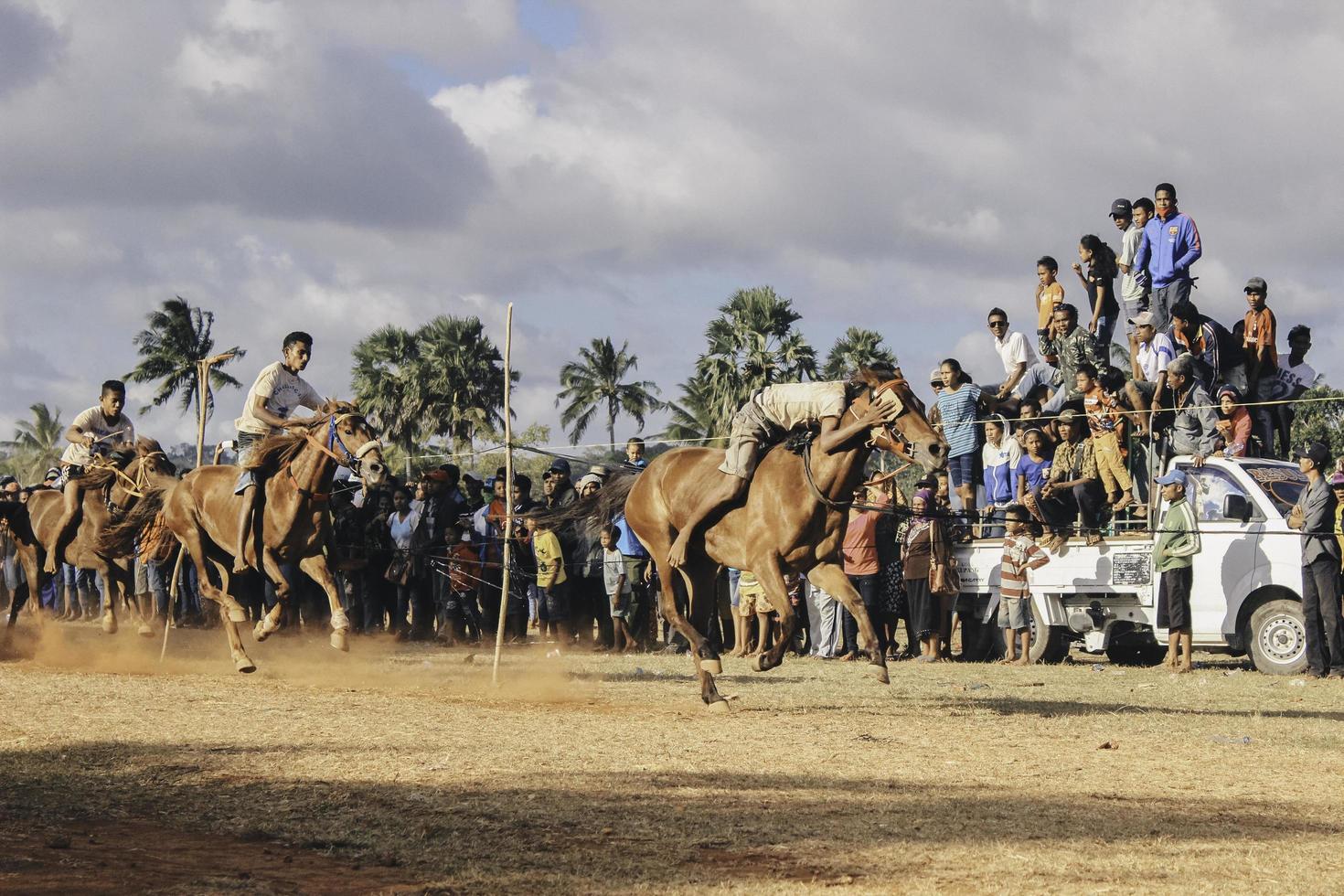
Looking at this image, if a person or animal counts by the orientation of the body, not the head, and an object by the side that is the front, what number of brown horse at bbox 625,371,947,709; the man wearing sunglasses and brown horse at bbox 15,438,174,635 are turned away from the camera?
0

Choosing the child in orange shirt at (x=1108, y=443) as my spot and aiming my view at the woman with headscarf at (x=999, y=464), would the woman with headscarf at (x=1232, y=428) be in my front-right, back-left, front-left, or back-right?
back-right

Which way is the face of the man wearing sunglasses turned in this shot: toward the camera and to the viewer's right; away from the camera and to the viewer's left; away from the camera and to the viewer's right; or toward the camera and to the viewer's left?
toward the camera and to the viewer's left

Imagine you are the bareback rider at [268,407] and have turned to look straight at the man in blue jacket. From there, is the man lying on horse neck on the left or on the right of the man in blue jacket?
right

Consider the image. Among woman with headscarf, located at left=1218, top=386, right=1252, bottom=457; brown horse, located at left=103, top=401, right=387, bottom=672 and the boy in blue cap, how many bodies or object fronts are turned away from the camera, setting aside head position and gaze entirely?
0

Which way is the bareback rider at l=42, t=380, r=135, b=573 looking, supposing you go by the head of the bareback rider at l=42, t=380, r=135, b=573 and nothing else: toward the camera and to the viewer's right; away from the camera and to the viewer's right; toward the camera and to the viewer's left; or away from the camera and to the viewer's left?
toward the camera and to the viewer's right

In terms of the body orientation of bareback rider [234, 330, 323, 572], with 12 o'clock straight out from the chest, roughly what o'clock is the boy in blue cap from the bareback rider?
The boy in blue cap is roughly at 11 o'clock from the bareback rider.

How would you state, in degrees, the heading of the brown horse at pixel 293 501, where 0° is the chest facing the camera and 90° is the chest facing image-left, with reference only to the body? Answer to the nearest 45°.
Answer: approximately 315°

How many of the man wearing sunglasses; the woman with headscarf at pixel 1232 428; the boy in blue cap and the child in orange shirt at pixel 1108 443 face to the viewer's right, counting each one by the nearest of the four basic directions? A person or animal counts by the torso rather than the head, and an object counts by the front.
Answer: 0

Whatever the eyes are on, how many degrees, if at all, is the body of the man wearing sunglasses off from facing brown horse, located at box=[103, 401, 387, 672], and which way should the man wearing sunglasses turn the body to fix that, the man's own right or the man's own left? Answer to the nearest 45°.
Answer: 0° — they already face it

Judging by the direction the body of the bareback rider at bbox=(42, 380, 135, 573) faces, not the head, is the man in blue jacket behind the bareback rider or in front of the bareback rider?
in front

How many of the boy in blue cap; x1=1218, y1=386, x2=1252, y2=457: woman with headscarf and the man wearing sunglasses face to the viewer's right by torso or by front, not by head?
0

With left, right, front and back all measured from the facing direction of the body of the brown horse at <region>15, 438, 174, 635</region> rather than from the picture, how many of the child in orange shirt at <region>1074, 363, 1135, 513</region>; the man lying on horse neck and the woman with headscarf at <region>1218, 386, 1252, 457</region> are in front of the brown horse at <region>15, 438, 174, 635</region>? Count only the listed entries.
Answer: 3

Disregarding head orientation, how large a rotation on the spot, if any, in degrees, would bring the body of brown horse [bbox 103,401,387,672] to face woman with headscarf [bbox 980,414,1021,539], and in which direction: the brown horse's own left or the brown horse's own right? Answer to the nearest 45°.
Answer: approximately 45° to the brown horse's own left

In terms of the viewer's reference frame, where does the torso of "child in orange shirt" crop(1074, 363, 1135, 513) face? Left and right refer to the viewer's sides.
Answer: facing the viewer and to the left of the viewer
